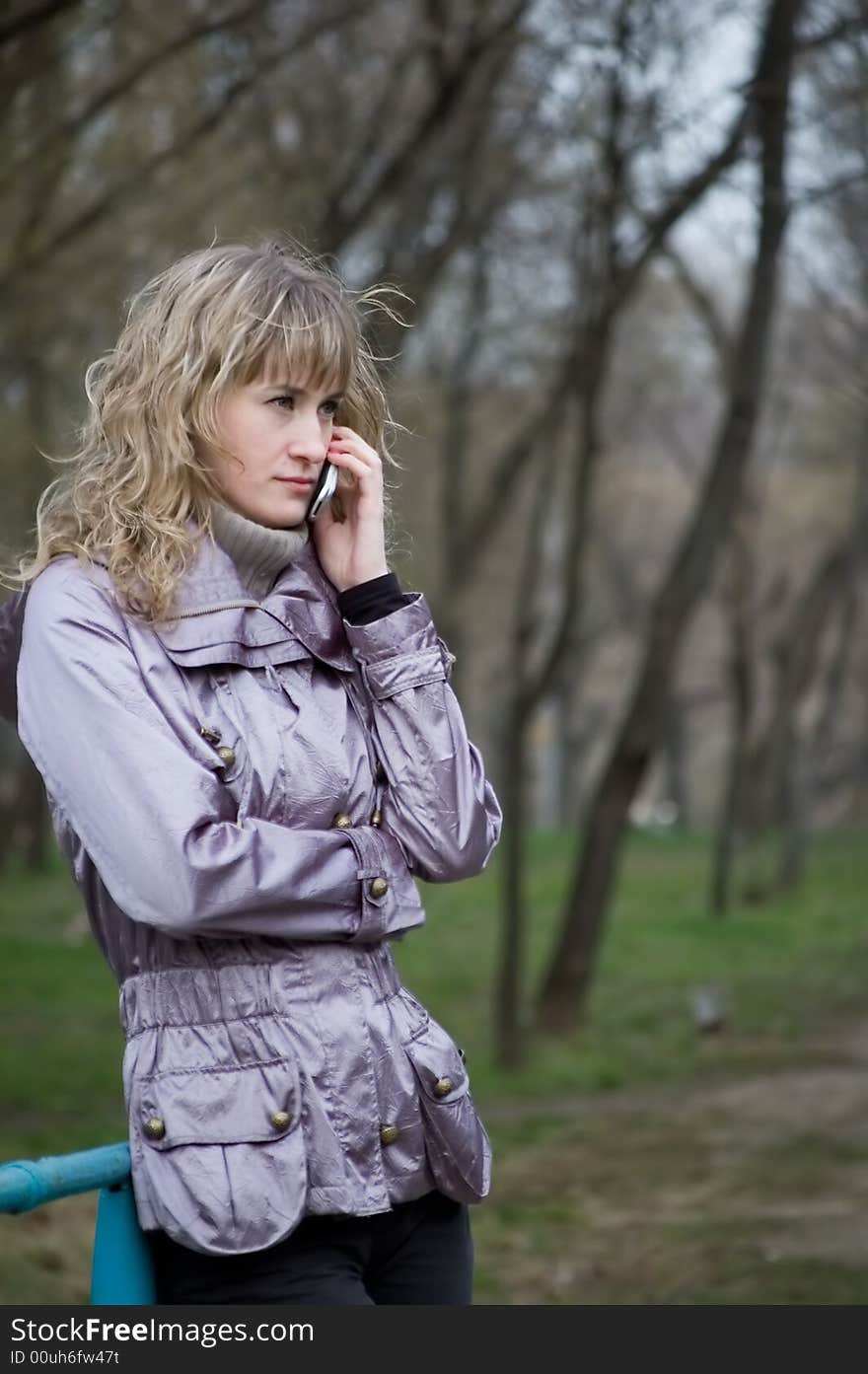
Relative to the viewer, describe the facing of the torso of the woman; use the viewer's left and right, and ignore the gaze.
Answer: facing the viewer and to the right of the viewer
